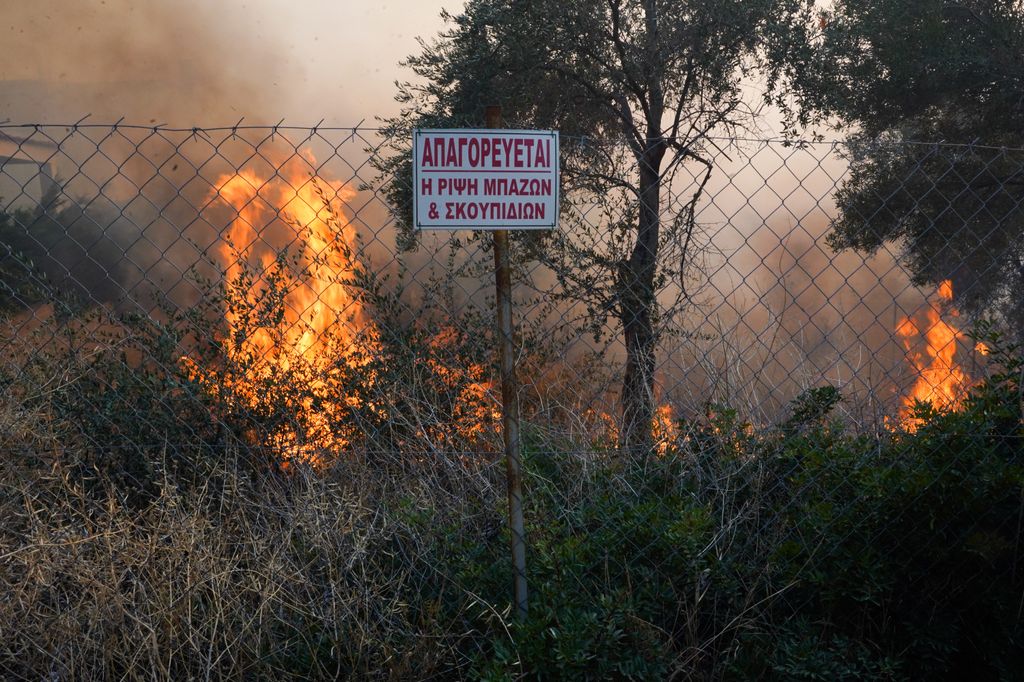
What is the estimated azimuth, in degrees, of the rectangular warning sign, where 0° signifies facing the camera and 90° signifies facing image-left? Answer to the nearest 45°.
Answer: approximately 0°

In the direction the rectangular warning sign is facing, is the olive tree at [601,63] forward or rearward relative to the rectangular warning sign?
rearward
